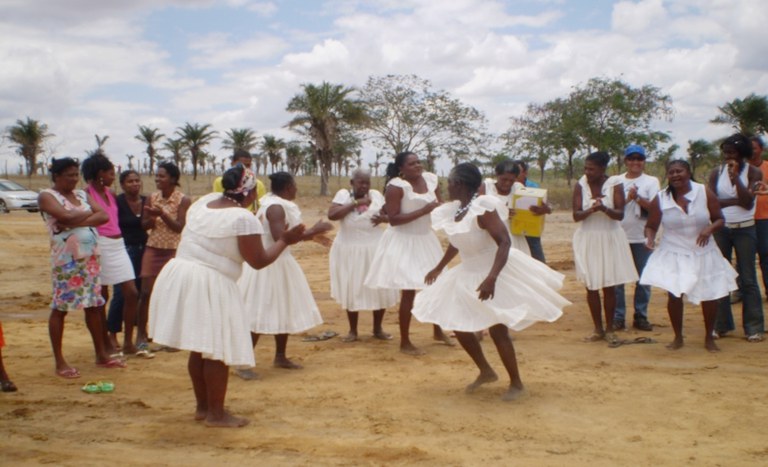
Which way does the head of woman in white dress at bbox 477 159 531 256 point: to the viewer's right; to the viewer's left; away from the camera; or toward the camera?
toward the camera

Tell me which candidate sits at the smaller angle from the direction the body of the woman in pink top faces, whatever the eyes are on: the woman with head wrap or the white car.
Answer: the woman with head wrap

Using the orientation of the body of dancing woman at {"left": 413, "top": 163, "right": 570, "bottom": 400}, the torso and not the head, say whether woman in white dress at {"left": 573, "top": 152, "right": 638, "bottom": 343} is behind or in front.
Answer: behind

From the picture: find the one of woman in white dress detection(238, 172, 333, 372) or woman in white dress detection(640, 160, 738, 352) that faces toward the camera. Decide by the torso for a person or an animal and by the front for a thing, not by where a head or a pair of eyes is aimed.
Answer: woman in white dress detection(640, 160, 738, 352)

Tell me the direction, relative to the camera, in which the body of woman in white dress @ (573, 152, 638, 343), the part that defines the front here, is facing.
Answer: toward the camera

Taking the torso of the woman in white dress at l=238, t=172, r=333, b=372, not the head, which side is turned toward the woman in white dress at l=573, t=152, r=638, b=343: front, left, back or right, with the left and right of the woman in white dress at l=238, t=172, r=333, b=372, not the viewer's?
front

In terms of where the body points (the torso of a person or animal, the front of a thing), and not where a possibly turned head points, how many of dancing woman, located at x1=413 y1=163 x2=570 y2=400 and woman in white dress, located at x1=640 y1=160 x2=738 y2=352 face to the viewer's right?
0

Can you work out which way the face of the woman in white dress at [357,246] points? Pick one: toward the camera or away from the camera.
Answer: toward the camera

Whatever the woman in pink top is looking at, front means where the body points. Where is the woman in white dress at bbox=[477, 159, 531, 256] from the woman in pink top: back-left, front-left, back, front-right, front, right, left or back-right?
front-left

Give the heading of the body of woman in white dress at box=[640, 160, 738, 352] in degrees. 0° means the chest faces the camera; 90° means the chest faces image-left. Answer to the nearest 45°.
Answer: approximately 0°

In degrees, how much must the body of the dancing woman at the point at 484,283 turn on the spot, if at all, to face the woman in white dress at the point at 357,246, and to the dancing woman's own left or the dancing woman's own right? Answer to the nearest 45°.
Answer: approximately 90° to the dancing woman's own right

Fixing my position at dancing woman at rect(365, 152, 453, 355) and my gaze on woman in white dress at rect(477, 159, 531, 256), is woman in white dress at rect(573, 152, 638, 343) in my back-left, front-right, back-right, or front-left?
front-right

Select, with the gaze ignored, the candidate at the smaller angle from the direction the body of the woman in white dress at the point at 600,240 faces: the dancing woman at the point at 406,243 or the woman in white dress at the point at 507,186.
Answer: the dancing woman

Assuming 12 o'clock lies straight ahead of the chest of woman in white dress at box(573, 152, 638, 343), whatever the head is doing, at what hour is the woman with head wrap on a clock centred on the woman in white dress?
The woman with head wrap is roughly at 1 o'clock from the woman in white dress.

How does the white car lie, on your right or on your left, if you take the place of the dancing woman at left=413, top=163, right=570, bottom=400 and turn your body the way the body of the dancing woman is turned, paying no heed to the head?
on your right

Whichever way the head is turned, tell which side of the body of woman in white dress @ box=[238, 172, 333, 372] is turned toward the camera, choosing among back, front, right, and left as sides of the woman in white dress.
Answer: right

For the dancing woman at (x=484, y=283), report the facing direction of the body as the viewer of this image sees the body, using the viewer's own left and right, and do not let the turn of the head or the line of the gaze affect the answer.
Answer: facing the viewer and to the left of the viewer

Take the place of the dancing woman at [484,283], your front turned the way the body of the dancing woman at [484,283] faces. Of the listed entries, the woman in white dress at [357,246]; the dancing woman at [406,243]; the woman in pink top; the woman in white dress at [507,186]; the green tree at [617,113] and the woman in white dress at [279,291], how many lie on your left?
0

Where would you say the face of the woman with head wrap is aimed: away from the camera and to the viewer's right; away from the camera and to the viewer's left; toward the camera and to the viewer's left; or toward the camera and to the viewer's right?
away from the camera and to the viewer's right

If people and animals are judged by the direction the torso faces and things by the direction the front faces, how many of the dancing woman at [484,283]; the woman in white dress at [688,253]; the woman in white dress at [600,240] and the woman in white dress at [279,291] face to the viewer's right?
1
